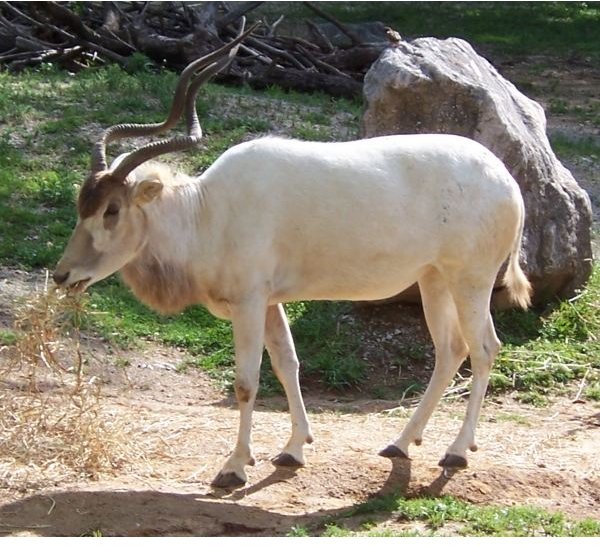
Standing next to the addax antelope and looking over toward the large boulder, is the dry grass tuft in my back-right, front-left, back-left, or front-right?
back-left

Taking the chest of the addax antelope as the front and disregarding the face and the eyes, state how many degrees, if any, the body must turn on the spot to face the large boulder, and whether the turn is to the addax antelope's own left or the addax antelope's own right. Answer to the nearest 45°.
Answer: approximately 135° to the addax antelope's own right

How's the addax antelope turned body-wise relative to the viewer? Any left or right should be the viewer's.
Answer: facing to the left of the viewer
